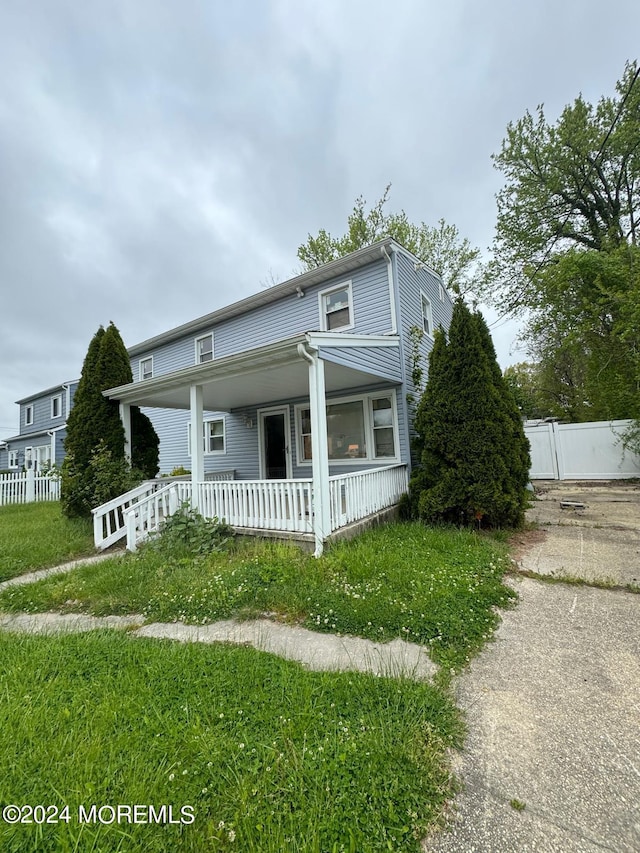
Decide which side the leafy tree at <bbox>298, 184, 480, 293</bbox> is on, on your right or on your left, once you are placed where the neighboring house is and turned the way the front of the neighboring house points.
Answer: on your left

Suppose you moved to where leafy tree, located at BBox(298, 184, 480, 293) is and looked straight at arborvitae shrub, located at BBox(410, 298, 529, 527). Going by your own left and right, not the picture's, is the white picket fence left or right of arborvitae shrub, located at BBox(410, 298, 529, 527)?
right

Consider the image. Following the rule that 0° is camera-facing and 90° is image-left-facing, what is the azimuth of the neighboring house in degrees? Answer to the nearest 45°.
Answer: approximately 45°

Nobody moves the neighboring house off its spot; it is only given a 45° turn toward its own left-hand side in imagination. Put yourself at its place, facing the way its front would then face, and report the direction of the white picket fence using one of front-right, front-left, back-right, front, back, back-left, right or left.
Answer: front

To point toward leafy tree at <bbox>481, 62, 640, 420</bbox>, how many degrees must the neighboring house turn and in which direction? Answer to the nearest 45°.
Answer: approximately 90° to its left

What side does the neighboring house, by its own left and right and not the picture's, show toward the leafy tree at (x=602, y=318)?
left

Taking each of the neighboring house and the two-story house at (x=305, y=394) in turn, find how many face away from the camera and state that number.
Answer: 0

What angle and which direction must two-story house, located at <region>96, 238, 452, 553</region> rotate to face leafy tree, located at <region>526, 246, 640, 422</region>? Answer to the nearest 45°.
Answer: approximately 135° to its left

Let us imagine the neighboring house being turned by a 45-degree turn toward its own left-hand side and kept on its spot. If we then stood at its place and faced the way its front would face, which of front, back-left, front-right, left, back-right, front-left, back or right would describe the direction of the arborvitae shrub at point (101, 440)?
front

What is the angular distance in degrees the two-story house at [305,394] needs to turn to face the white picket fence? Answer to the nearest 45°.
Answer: approximately 90° to its right

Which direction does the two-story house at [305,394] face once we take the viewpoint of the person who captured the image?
facing the viewer and to the left of the viewer

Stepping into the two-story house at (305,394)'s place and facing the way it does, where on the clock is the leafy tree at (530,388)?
The leafy tree is roughly at 6 o'clock from the two-story house.

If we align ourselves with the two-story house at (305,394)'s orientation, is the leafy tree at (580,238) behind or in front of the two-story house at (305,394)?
behind
